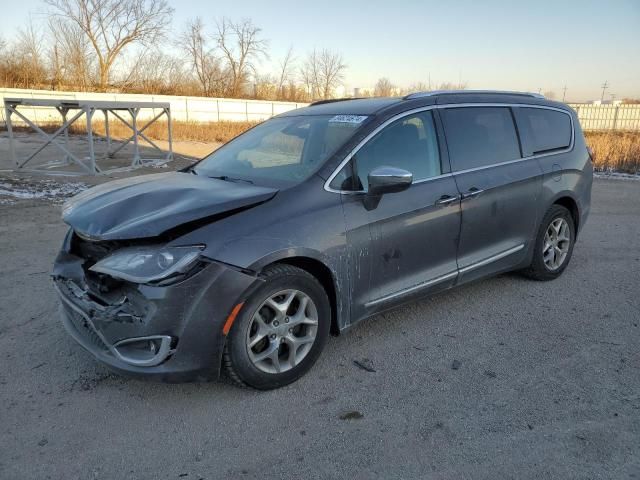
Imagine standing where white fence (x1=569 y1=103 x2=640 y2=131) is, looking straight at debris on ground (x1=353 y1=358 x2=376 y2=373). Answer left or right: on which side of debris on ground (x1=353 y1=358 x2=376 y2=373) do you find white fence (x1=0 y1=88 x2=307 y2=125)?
right

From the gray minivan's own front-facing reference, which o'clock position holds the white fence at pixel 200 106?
The white fence is roughly at 4 o'clock from the gray minivan.

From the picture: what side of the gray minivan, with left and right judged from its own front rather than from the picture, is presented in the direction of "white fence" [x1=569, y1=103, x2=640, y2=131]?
back
